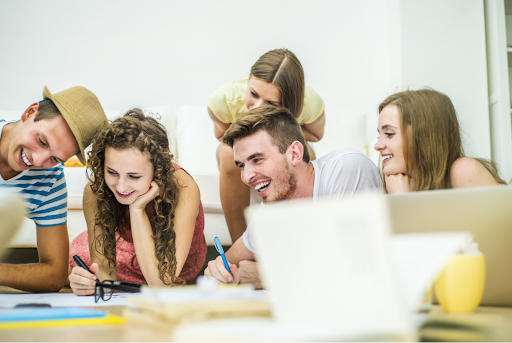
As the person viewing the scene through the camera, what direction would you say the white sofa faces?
facing the viewer

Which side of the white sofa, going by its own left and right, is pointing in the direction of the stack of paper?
front

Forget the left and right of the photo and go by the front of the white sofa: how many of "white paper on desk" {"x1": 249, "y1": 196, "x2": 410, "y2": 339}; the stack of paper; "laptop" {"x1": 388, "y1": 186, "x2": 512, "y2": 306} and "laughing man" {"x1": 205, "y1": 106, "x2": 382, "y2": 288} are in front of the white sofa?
4

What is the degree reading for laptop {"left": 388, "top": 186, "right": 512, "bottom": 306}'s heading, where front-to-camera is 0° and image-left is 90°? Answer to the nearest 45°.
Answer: approximately 180°

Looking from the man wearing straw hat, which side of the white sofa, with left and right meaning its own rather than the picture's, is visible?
front

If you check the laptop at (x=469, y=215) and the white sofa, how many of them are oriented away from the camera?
1
